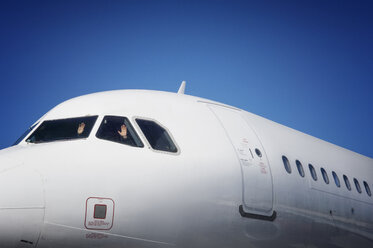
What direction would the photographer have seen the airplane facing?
facing the viewer and to the left of the viewer
